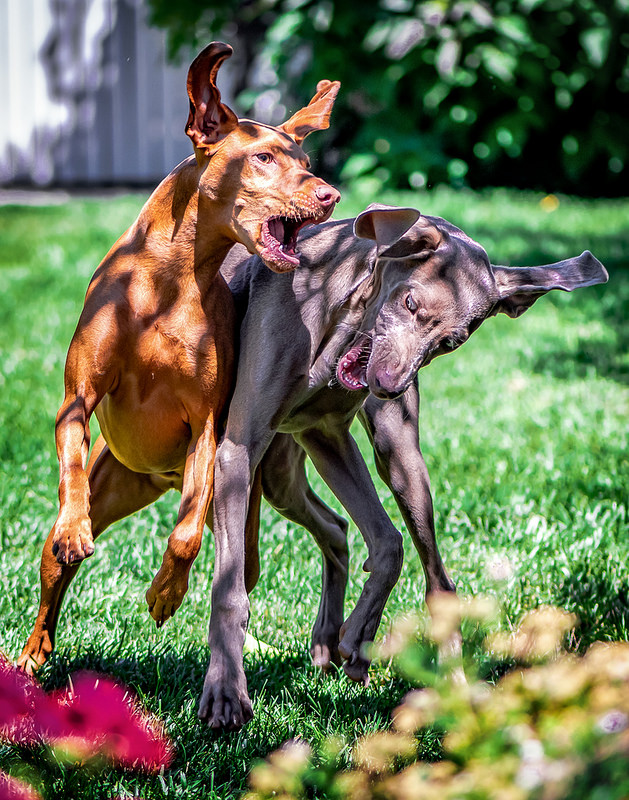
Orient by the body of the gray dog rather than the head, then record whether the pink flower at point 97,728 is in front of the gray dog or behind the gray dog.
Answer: in front

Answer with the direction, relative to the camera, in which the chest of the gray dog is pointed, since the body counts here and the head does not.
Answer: toward the camera
